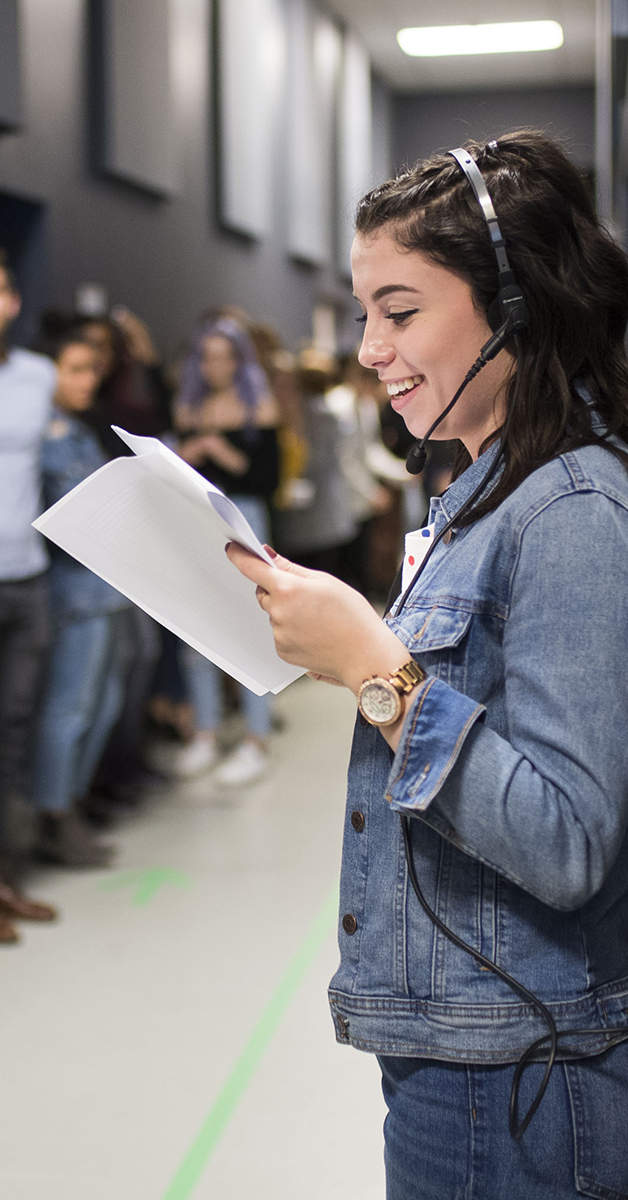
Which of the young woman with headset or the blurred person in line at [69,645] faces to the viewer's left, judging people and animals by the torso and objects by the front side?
the young woman with headset

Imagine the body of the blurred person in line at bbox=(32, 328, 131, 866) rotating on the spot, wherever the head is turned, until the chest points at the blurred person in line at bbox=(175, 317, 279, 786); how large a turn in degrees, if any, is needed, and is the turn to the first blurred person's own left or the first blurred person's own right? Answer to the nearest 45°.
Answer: approximately 90° to the first blurred person's own left

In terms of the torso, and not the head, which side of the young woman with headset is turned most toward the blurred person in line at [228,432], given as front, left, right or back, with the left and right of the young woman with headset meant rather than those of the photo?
right

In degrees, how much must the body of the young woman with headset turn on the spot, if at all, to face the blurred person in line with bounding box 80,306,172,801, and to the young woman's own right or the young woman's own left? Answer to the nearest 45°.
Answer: approximately 90° to the young woman's own right

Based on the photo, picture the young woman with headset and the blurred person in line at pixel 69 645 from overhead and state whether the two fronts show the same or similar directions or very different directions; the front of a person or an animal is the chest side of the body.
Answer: very different directions

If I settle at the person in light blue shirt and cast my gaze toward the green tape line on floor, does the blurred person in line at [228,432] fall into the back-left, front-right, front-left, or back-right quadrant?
back-left

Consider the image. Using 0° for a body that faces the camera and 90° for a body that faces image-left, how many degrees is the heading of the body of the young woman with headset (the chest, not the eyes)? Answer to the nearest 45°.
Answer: approximately 90°

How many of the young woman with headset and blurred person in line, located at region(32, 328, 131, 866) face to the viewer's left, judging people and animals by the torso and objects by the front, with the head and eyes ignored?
1
